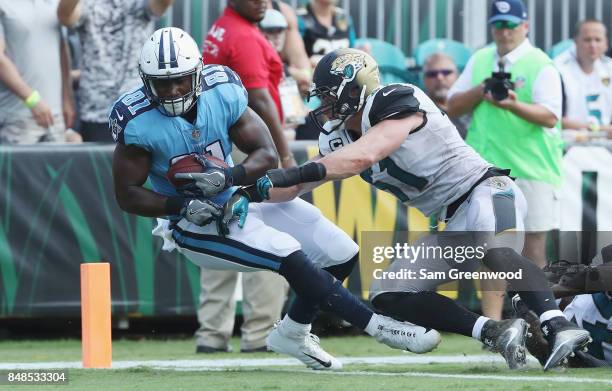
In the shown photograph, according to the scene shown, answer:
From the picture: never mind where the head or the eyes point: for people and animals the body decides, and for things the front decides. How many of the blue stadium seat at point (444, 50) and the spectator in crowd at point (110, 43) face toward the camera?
2

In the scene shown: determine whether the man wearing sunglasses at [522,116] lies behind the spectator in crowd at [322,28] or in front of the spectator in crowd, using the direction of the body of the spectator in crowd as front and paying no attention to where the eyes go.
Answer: in front

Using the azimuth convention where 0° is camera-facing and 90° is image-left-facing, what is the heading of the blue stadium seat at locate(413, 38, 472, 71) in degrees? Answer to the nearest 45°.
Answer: approximately 0°

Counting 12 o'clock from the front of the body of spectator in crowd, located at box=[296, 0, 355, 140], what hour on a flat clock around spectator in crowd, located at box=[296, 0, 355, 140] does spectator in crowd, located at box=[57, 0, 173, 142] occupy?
spectator in crowd, located at box=[57, 0, 173, 142] is roughly at 2 o'clock from spectator in crowd, located at box=[296, 0, 355, 140].

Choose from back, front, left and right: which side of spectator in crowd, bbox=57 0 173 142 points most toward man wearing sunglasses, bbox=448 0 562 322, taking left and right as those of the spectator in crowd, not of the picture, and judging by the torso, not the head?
left

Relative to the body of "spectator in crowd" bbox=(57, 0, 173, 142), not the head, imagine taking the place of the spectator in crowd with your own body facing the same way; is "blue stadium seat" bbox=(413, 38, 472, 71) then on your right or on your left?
on your left

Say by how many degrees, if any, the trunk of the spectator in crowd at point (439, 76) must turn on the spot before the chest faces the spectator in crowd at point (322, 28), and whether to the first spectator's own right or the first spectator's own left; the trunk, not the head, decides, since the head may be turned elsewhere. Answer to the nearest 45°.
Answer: approximately 90° to the first spectator's own right
